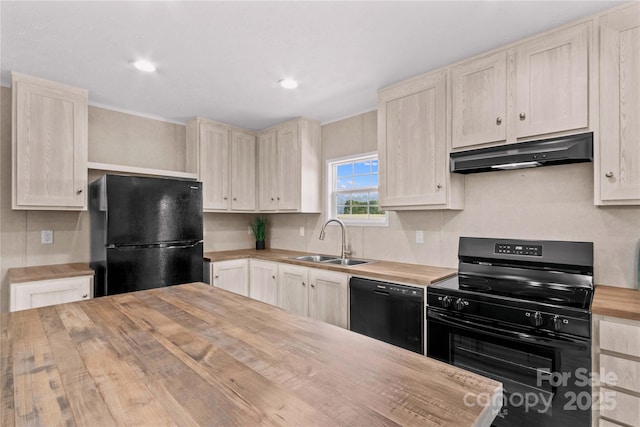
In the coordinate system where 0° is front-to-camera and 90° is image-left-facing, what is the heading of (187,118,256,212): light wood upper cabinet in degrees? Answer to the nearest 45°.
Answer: approximately 315°

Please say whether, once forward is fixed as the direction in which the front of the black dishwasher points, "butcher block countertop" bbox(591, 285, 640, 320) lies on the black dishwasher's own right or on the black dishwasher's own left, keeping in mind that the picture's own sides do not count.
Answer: on the black dishwasher's own left

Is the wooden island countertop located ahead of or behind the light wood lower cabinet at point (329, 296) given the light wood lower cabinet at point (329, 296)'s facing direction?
ahead

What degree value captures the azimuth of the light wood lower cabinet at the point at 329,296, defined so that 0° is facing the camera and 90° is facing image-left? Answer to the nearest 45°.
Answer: approximately 45°

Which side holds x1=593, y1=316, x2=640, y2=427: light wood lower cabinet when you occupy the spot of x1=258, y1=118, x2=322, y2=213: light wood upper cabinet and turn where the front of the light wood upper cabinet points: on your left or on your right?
on your left

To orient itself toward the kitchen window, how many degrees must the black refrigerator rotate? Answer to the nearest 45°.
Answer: approximately 45° to its left

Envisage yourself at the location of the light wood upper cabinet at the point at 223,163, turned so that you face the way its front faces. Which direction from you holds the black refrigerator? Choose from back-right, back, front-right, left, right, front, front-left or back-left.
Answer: right

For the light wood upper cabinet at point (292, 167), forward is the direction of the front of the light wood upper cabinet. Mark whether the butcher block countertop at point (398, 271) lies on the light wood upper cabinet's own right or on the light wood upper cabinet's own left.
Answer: on the light wood upper cabinet's own left

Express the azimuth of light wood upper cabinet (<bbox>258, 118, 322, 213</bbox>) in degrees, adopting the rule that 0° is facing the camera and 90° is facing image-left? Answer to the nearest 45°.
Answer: approximately 45°

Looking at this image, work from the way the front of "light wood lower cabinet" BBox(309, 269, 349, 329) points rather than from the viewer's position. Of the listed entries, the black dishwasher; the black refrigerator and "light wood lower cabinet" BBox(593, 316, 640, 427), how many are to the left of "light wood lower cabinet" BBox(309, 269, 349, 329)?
2

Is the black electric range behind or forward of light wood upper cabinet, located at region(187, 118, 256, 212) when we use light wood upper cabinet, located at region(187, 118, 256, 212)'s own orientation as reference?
forward
